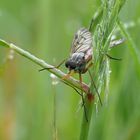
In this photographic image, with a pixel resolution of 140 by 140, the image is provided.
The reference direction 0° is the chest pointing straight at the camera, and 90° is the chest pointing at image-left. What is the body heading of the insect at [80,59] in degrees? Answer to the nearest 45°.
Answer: approximately 45°
